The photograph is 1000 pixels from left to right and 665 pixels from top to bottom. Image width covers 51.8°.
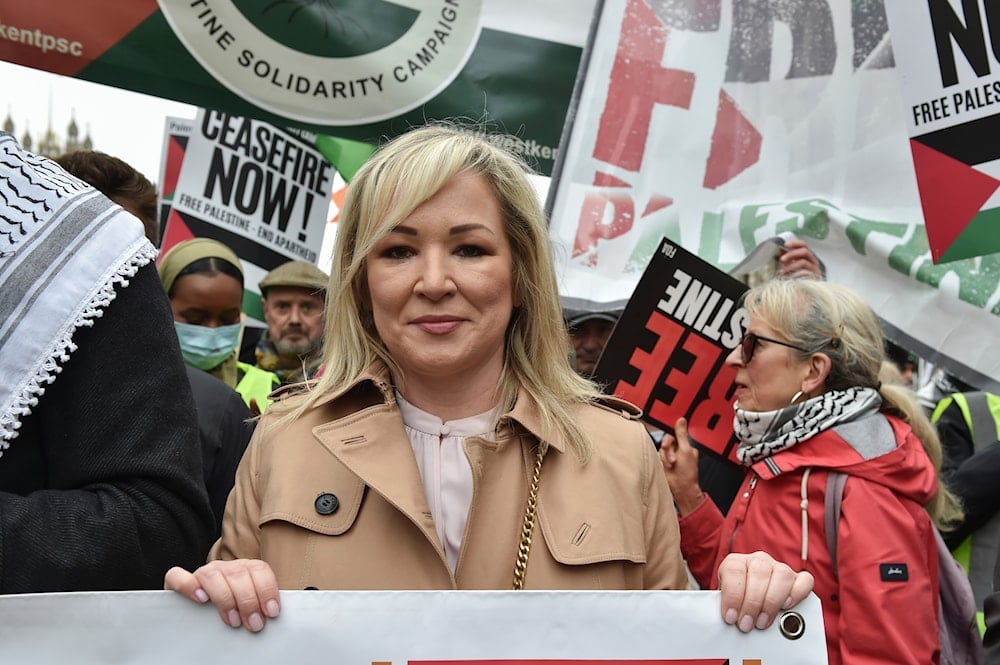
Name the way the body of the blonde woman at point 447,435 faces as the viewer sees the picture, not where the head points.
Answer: toward the camera

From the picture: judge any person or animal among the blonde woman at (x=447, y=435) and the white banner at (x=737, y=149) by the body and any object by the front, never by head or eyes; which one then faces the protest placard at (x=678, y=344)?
the white banner

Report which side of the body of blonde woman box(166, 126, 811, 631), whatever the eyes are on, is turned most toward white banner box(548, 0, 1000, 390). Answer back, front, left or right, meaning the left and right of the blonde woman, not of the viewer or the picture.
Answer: back

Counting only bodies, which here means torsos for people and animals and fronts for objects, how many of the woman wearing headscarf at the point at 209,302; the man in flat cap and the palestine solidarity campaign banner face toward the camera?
3

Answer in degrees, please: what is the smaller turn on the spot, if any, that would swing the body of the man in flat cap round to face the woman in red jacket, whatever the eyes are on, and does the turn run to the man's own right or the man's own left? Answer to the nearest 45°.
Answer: approximately 45° to the man's own left

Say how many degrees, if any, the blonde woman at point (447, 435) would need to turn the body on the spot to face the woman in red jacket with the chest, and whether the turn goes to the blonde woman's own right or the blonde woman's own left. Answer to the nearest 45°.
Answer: approximately 135° to the blonde woman's own left

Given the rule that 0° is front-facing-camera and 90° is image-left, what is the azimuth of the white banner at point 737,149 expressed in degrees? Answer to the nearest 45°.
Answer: approximately 0°

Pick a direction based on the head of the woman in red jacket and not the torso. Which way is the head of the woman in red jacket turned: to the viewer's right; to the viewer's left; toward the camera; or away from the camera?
to the viewer's left

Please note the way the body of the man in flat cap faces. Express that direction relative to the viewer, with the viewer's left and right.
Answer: facing the viewer
